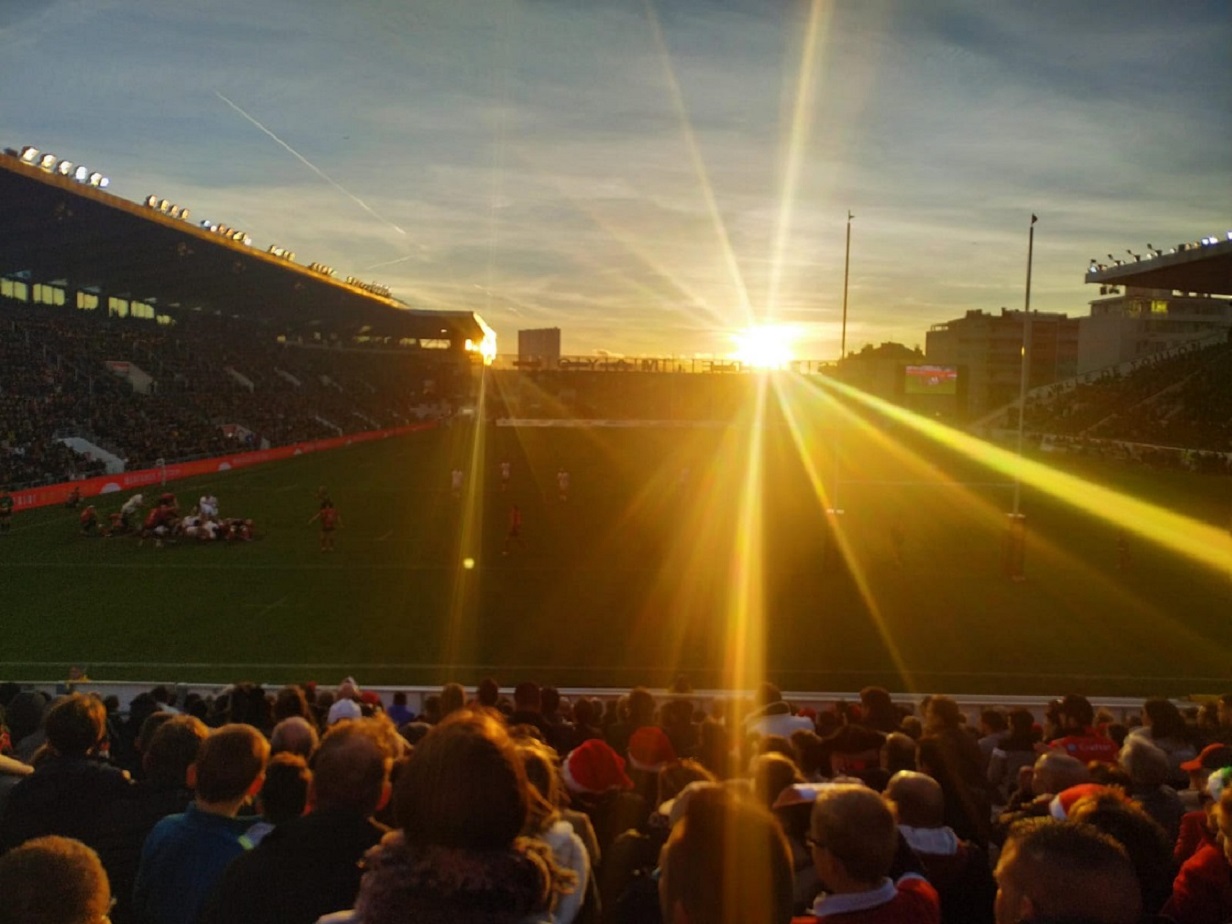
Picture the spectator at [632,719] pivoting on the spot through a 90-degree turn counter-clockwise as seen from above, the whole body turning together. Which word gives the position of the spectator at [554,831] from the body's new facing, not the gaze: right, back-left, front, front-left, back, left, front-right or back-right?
left

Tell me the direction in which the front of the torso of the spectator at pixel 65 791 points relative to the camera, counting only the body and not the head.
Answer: away from the camera

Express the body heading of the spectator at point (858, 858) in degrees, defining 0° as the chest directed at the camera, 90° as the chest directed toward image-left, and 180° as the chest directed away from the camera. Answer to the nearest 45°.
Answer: approximately 135°

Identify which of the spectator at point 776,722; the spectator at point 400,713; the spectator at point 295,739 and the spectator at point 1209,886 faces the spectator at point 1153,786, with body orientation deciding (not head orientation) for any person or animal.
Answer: the spectator at point 1209,886

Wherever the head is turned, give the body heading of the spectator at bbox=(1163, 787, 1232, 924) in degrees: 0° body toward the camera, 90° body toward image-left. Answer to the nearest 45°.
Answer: approximately 180°

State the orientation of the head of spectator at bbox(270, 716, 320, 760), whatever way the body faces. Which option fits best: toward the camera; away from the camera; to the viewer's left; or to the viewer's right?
away from the camera

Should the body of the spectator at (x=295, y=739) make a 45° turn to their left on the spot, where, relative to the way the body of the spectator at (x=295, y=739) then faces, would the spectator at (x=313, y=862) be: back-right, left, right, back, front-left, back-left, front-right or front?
back-left

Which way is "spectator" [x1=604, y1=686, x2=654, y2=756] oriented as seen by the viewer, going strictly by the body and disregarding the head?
away from the camera

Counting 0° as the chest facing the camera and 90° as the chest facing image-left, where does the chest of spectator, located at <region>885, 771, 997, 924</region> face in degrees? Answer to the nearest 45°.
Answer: approximately 135°

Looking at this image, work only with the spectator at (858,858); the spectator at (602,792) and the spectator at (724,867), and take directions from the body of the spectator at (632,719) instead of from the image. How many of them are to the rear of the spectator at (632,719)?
3

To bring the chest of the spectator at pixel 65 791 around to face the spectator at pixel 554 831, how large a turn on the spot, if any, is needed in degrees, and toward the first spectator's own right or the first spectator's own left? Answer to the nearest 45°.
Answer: approximately 135° to the first spectator's own right

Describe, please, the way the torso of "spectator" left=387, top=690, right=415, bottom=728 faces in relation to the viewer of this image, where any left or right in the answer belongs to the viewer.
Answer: facing away from the viewer
